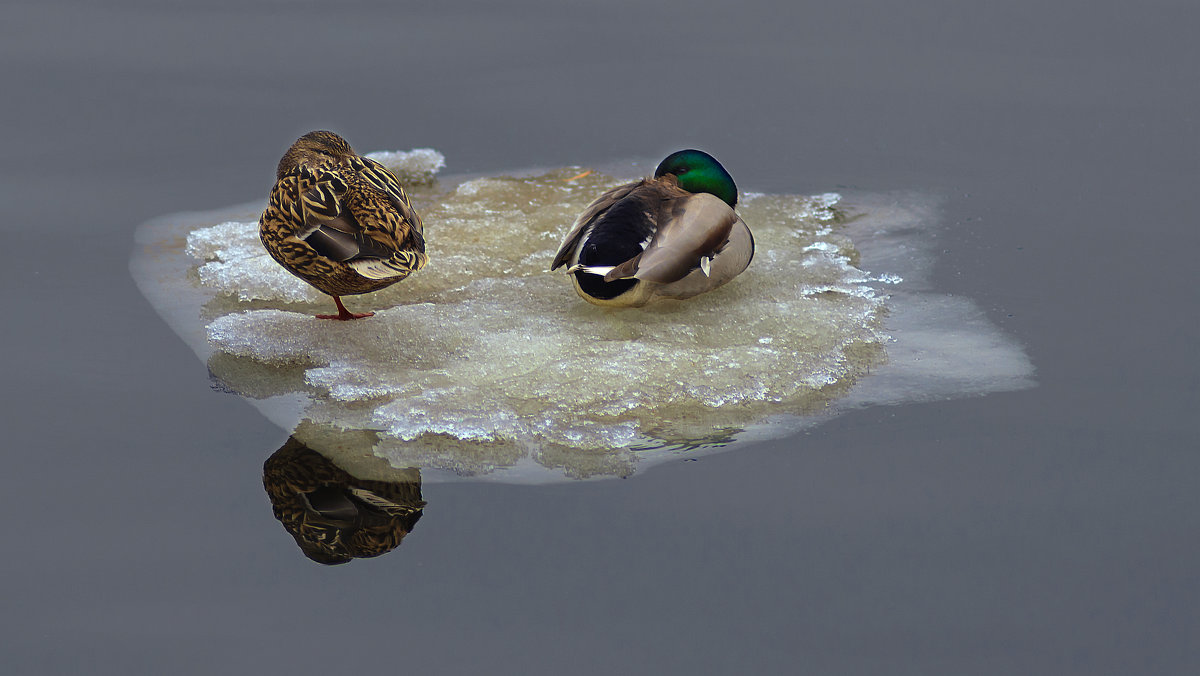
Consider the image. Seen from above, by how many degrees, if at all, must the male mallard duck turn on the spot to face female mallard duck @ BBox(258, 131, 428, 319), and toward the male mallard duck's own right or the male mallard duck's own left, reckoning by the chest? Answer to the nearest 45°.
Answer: approximately 135° to the male mallard duck's own left

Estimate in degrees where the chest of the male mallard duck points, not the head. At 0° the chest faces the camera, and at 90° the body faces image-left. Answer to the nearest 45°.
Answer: approximately 225°
